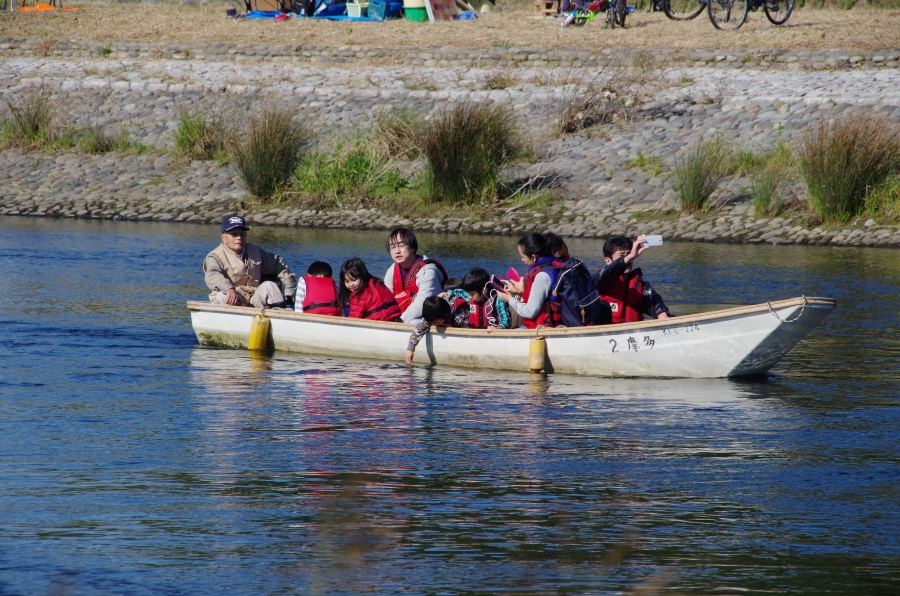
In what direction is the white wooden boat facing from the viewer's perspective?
to the viewer's right

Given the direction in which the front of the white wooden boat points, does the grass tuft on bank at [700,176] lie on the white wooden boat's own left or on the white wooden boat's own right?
on the white wooden boat's own left

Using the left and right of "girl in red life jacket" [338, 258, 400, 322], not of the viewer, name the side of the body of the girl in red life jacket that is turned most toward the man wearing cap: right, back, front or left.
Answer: right

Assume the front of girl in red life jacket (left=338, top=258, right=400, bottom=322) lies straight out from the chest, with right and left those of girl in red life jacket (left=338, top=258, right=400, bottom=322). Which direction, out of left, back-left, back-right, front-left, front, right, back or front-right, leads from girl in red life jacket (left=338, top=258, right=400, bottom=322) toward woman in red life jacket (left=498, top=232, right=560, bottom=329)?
left

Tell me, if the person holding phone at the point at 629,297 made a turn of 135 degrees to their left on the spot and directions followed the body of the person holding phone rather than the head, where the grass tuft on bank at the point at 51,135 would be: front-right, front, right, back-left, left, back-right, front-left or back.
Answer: front-left

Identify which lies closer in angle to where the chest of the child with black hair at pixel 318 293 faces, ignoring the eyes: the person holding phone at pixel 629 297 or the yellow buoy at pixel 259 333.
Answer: the person holding phone

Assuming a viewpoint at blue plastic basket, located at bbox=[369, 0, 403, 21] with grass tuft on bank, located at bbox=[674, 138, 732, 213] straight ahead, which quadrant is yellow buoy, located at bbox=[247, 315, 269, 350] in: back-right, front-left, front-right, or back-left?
front-right

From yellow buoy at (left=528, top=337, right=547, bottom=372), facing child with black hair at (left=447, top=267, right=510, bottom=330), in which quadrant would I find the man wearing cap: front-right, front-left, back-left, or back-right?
front-left

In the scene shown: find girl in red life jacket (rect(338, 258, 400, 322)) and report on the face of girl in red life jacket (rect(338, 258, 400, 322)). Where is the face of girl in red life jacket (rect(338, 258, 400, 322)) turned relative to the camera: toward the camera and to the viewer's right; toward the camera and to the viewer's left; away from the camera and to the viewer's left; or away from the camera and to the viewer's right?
toward the camera and to the viewer's left

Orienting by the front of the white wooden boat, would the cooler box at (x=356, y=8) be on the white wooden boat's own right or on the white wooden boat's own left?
on the white wooden boat's own left
